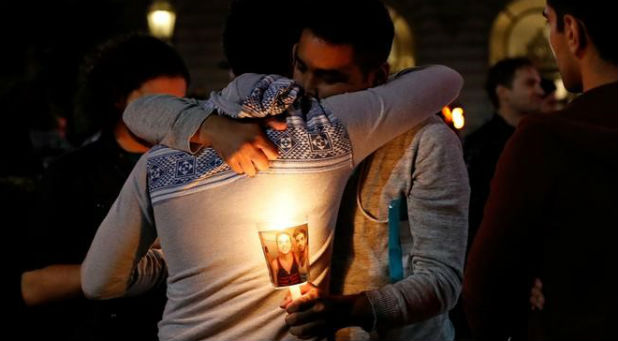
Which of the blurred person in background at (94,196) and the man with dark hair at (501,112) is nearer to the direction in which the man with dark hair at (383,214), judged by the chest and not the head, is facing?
the blurred person in background

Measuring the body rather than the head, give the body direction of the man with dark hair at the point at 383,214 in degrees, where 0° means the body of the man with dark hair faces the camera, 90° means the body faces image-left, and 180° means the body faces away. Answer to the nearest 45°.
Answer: approximately 45°

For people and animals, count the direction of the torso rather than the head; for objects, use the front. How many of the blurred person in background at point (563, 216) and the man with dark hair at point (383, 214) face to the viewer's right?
0

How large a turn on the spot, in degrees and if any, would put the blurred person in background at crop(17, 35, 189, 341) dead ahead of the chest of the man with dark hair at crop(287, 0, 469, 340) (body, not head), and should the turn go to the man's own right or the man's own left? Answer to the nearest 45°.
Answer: approximately 90° to the man's own right

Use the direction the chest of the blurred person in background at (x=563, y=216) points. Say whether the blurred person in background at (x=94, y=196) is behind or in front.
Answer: in front
